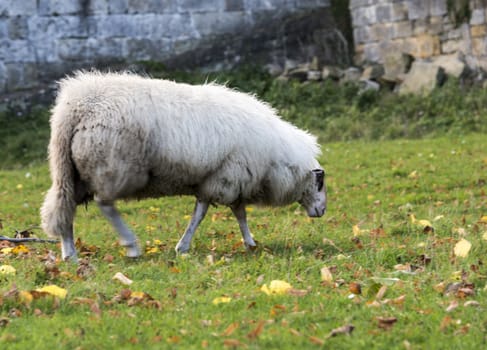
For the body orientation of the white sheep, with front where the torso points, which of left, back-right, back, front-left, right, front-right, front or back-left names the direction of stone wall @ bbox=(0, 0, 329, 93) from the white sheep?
left

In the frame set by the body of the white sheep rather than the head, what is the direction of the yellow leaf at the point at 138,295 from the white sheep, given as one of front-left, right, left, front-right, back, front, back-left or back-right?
right

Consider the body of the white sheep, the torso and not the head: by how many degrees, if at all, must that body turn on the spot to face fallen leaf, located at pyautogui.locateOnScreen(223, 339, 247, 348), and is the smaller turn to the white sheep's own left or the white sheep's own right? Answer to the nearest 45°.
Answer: approximately 90° to the white sheep's own right

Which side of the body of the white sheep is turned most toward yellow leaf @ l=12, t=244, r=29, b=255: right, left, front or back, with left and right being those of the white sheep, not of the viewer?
back

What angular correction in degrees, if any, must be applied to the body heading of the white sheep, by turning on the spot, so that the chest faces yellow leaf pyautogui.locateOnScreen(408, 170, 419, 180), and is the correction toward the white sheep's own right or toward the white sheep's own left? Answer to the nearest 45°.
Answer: approximately 45° to the white sheep's own left

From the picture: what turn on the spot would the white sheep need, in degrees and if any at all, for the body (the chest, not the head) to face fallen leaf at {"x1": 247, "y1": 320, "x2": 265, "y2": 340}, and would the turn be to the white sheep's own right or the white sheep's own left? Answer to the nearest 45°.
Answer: approximately 90° to the white sheep's own right

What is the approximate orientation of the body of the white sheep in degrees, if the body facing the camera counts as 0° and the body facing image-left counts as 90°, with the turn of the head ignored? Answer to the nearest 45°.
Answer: approximately 270°

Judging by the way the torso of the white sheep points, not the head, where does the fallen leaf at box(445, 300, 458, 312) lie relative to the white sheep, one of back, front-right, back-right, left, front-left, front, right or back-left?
front-right

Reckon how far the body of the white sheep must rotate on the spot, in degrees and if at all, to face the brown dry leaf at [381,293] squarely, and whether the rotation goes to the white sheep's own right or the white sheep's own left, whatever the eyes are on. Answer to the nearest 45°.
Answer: approximately 45° to the white sheep's own right

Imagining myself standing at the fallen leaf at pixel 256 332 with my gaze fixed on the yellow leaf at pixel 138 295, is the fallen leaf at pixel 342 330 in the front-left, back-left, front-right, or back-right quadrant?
back-right

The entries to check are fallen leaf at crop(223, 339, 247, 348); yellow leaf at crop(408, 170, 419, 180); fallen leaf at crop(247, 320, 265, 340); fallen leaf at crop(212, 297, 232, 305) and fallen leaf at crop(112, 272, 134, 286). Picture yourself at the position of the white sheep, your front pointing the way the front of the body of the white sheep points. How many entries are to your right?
4

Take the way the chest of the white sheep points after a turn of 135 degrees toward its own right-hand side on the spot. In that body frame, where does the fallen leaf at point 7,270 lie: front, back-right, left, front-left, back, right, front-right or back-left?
front

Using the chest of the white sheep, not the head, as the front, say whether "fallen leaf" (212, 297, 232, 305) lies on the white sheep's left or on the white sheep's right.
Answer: on the white sheep's right

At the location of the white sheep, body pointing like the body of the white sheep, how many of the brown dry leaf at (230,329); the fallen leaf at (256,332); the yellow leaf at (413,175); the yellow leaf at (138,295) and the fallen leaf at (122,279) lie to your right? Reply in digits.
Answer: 4
